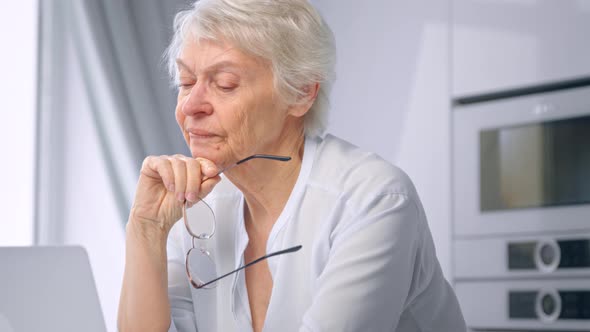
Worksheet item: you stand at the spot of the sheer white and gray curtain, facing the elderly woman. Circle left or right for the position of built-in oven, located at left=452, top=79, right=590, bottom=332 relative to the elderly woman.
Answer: left

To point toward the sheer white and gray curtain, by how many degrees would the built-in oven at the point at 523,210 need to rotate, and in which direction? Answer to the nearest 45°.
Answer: approximately 45° to its right

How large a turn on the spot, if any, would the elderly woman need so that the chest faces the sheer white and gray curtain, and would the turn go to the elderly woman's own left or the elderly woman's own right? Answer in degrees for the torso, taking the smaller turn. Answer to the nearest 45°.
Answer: approximately 90° to the elderly woman's own right

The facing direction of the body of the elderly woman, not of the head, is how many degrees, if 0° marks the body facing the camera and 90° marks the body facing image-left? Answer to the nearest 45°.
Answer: approximately 45°

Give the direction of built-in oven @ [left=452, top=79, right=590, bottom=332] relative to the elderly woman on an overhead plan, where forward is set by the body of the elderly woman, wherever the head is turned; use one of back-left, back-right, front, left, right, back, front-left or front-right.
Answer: back

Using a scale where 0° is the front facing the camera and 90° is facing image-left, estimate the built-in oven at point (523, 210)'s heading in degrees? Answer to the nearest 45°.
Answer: approximately 45°
